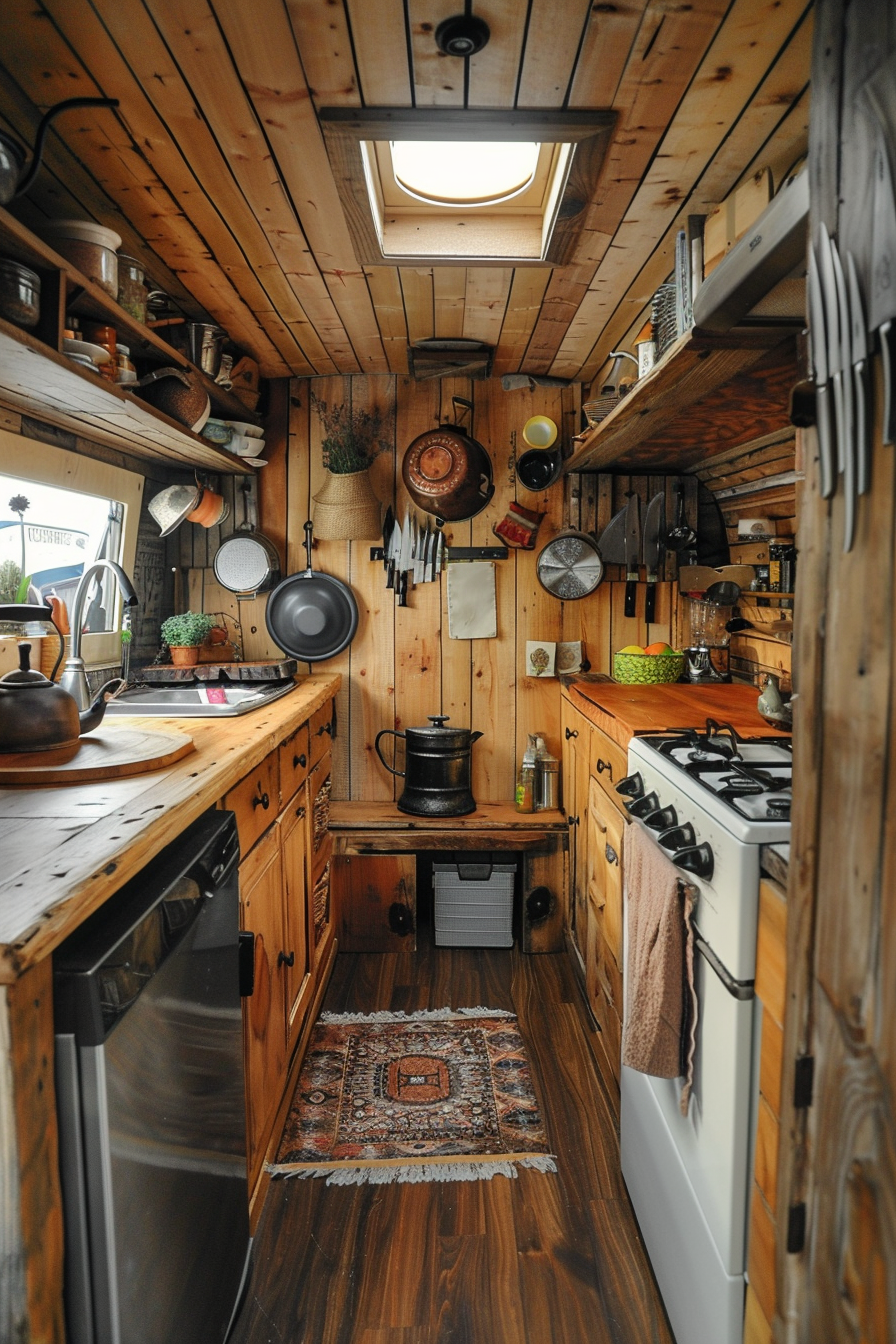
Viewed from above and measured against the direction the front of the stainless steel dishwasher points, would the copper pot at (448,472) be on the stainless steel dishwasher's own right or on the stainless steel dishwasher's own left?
on the stainless steel dishwasher's own left

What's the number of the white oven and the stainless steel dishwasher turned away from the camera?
0

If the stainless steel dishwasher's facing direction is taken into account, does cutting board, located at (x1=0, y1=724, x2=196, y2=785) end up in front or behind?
behind

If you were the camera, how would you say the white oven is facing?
facing the viewer and to the left of the viewer

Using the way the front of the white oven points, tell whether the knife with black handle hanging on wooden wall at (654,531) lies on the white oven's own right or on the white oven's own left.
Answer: on the white oven's own right

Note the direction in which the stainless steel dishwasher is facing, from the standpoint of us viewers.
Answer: facing the viewer and to the right of the viewer

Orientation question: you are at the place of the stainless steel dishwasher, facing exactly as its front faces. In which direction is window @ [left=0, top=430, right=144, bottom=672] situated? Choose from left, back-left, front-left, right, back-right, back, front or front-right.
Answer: back-left
